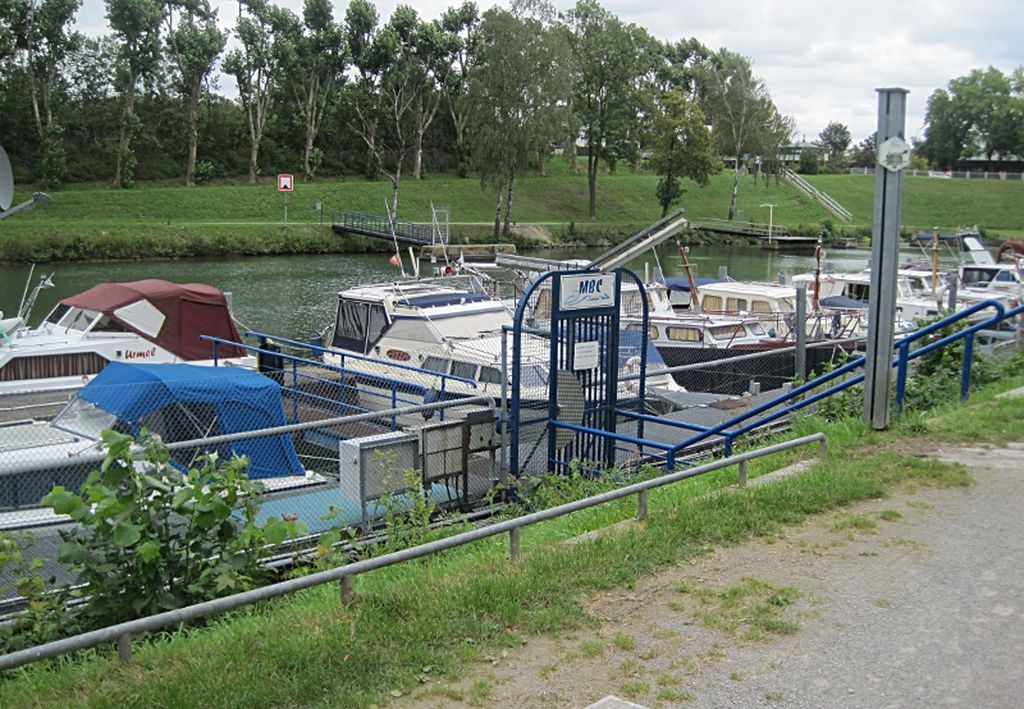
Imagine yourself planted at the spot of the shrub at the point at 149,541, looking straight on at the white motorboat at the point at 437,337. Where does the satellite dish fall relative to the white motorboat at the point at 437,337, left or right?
left

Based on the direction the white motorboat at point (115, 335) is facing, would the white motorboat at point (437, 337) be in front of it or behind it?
behind

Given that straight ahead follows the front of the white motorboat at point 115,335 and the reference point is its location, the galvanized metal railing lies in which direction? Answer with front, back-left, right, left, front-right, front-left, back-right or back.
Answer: left

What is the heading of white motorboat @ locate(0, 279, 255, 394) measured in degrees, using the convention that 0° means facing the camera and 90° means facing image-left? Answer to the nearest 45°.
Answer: approximately 90°

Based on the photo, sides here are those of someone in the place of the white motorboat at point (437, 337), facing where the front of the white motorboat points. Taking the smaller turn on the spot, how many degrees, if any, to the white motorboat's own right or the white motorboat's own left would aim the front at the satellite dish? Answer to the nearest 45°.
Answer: approximately 45° to the white motorboat's own right

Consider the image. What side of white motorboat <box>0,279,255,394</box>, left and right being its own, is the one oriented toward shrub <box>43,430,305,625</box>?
left
